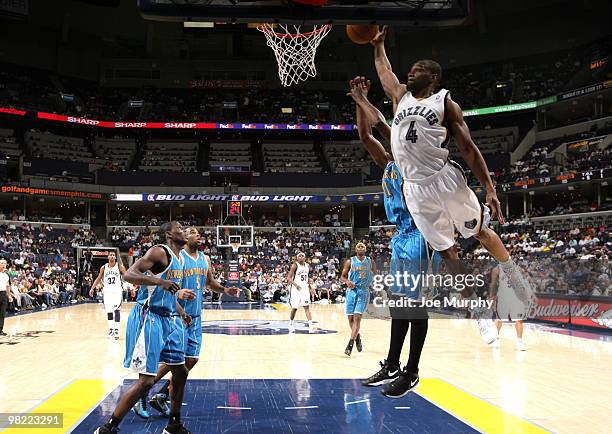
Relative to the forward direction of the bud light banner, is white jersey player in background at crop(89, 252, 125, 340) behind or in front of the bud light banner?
in front

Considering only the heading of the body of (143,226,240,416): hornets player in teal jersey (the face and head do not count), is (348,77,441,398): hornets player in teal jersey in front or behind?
in front

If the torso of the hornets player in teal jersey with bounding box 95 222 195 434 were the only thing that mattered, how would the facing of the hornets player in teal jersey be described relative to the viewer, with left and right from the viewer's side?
facing the viewer and to the right of the viewer

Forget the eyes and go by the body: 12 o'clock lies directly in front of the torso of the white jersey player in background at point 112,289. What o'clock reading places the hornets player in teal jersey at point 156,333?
The hornets player in teal jersey is roughly at 12 o'clock from the white jersey player in background.

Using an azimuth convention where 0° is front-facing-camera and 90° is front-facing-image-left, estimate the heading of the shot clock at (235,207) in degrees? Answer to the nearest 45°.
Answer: approximately 0°

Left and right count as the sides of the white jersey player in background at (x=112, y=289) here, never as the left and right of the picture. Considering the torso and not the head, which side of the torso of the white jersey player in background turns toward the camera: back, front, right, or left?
front

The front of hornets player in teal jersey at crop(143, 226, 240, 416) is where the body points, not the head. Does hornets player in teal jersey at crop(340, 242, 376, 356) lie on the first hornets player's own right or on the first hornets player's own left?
on the first hornets player's own left

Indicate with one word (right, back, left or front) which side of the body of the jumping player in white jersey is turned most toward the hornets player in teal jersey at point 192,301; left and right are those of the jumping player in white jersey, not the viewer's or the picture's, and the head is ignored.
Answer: right

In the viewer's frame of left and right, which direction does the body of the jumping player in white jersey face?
facing the viewer and to the left of the viewer

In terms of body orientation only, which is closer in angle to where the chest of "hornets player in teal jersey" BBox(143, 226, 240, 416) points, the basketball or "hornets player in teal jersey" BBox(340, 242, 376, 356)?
the basketball

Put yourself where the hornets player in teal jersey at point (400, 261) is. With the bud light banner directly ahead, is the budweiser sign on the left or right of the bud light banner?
right
